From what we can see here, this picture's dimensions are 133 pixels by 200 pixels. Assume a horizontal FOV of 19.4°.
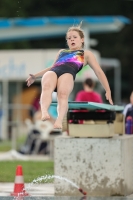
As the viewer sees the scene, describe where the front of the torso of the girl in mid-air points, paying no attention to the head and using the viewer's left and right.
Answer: facing the viewer and to the left of the viewer
